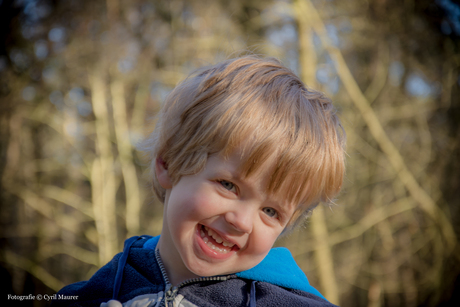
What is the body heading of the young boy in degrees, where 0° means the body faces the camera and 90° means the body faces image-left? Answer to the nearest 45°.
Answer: approximately 0°
